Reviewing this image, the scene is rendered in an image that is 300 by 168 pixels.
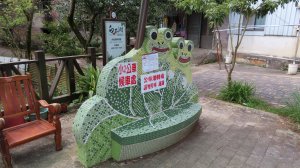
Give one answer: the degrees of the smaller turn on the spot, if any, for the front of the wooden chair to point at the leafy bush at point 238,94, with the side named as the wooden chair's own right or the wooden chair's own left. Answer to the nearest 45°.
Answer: approximately 45° to the wooden chair's own left

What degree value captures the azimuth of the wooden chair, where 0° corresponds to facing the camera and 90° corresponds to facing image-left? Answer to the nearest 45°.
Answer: approximately 315°

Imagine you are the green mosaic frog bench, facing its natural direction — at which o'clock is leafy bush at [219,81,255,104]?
The leafy bush is roughly at 9 o'clock from the green mosaic frog bench.

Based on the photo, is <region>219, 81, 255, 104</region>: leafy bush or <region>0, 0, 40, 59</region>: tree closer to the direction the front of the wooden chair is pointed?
the leafy bush

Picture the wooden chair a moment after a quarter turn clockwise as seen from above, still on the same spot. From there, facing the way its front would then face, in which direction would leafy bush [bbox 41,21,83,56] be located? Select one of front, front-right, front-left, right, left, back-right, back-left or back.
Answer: back-right

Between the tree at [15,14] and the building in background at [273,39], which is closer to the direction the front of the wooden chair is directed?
the building in background

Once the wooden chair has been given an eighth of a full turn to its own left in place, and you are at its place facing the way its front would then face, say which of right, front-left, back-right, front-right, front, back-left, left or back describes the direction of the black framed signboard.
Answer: front-left

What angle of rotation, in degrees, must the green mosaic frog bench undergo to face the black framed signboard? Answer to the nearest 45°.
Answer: approximately 135° to its left

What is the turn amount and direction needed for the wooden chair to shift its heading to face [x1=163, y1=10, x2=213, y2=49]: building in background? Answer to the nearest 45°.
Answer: approximately 90° to its left

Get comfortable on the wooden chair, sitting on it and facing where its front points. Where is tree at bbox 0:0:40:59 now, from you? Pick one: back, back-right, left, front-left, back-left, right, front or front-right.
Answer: back-left
